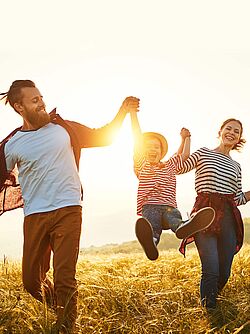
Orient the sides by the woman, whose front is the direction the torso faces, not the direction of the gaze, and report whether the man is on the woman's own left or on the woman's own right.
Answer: on the woman's own right

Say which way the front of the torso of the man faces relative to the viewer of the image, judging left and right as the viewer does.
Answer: facing the viewer

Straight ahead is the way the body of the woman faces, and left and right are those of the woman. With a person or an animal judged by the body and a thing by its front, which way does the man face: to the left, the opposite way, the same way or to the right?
the same way

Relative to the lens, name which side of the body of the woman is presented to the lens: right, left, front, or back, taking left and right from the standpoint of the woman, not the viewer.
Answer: front

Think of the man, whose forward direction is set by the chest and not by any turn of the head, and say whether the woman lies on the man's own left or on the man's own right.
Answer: on the man's own left

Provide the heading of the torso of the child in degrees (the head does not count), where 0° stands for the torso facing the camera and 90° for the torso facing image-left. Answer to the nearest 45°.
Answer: approximately 0°

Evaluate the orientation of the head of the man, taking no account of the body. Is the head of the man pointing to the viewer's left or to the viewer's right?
to the viewer's right
